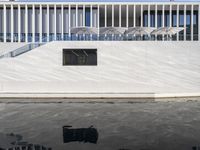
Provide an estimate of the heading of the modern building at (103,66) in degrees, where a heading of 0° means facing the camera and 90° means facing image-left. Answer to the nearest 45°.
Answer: approximately 0°
